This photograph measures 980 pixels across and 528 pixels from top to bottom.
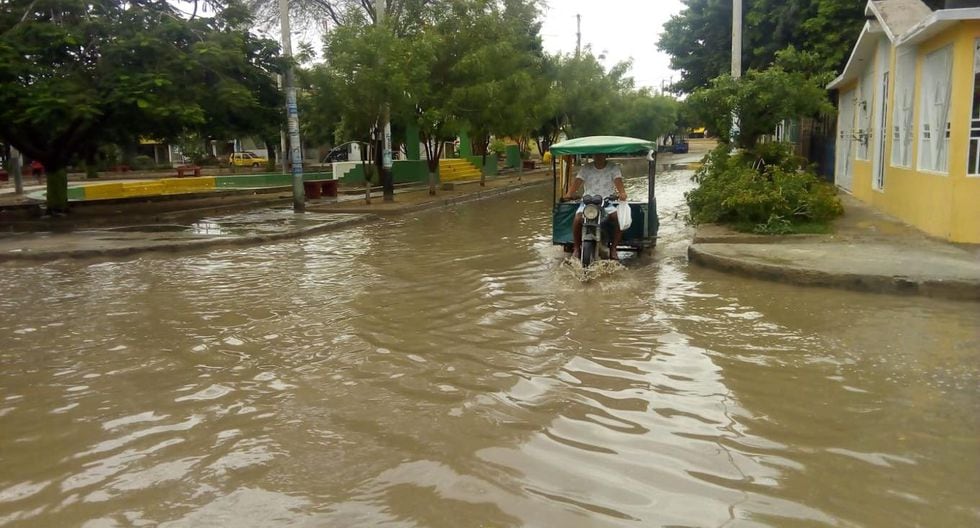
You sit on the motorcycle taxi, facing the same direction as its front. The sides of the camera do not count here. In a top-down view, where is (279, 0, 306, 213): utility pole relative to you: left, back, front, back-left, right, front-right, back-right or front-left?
back-right

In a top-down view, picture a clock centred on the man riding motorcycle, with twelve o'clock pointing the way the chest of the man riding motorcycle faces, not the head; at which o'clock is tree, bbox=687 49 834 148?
The tree is roughly at 7 o'clock from the man riding motorcycle.

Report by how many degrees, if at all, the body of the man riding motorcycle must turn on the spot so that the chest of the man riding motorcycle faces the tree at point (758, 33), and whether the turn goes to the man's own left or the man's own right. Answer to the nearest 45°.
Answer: approximately 180°

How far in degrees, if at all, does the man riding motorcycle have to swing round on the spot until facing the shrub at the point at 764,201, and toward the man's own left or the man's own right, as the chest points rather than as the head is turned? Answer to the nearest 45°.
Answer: approximately 135° to the man's own left

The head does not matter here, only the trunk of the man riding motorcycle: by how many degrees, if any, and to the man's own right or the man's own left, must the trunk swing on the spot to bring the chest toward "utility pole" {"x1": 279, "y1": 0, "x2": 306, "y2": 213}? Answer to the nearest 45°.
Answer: approximately 135° to the man's own right

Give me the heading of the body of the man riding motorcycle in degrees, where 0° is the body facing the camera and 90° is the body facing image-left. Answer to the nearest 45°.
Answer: approximately 0°

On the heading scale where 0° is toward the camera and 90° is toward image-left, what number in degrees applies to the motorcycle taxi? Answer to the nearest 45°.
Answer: approximately 0°

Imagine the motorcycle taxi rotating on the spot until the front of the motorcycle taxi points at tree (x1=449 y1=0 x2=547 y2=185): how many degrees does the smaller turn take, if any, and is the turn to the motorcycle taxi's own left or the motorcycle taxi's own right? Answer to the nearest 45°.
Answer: approximately 180°

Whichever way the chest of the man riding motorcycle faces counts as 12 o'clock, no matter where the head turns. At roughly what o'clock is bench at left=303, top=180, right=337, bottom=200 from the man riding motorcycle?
The bench is roughly at 5 o'clock from the man riding motorcycle.

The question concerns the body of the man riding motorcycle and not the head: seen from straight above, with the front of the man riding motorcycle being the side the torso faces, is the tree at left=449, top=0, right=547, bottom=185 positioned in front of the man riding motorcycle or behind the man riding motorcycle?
behind

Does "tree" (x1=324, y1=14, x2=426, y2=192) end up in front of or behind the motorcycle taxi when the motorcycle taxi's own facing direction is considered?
behind

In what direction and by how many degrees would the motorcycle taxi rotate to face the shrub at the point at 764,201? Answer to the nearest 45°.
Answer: approximately 135° to its left

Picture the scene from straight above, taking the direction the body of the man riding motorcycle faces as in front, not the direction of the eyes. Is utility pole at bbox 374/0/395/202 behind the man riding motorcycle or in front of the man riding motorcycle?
behind
